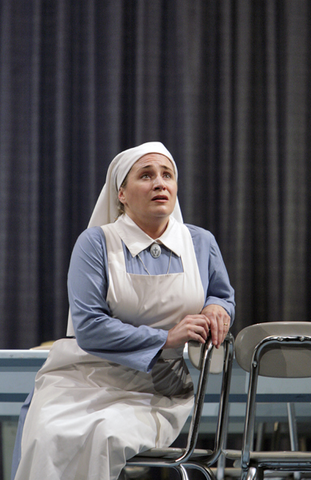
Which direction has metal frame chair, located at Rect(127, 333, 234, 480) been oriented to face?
to the viewer's left
